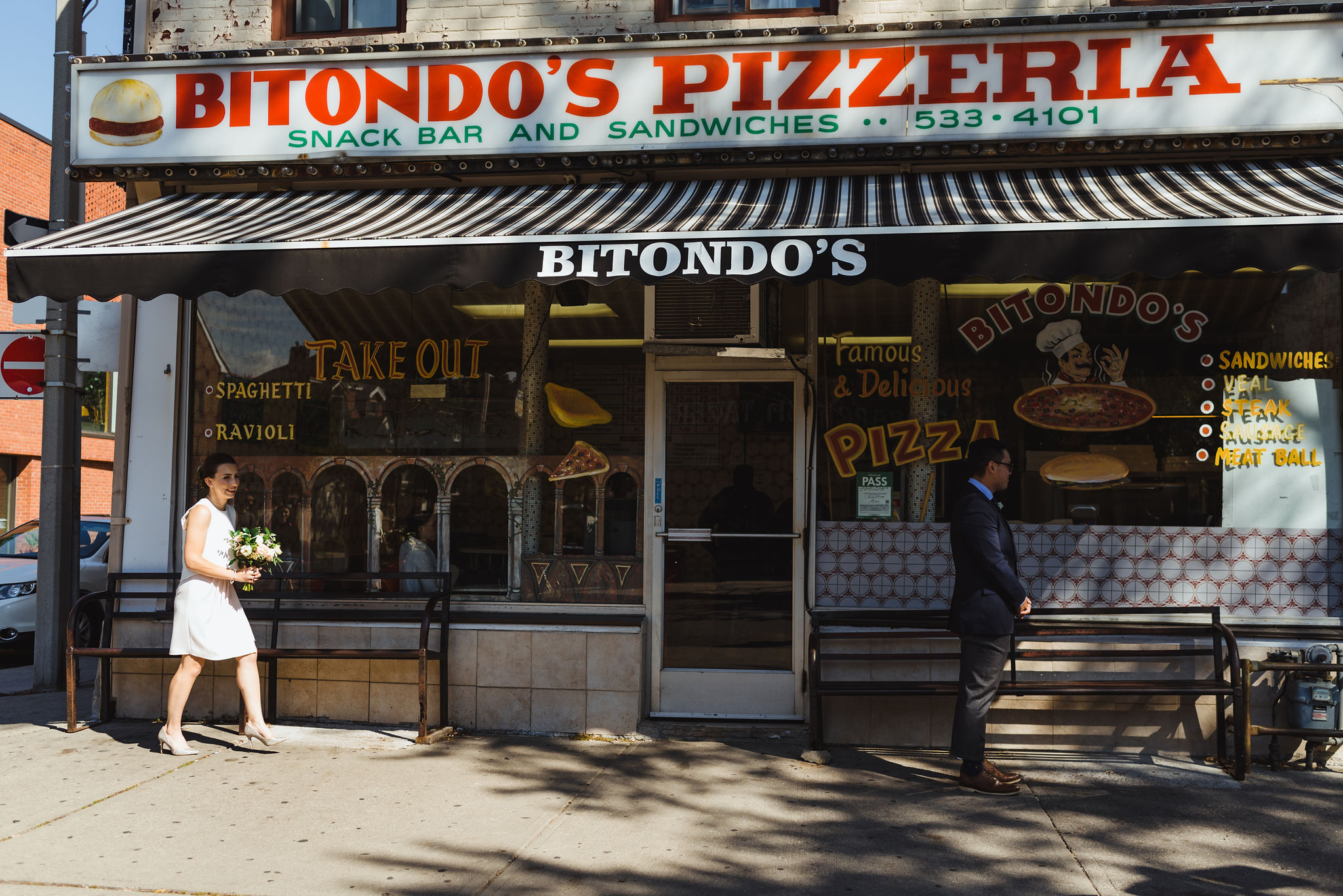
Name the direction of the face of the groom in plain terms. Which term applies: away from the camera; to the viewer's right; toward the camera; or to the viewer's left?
to the viewer's right

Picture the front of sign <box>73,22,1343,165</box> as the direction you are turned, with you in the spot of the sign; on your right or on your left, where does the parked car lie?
on your right

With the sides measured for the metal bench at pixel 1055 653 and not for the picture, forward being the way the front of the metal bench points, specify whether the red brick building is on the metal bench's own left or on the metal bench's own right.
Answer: on the metal bench's own right

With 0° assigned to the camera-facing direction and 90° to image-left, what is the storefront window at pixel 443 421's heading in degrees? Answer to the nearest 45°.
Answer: approximately 0°

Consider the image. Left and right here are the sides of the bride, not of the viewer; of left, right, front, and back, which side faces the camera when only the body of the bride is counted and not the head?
right

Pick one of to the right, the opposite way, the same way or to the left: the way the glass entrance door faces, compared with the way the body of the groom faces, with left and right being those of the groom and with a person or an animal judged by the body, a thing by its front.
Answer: to the right

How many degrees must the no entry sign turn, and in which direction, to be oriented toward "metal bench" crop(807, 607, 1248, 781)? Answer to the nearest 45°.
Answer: approximately 45° to its left
